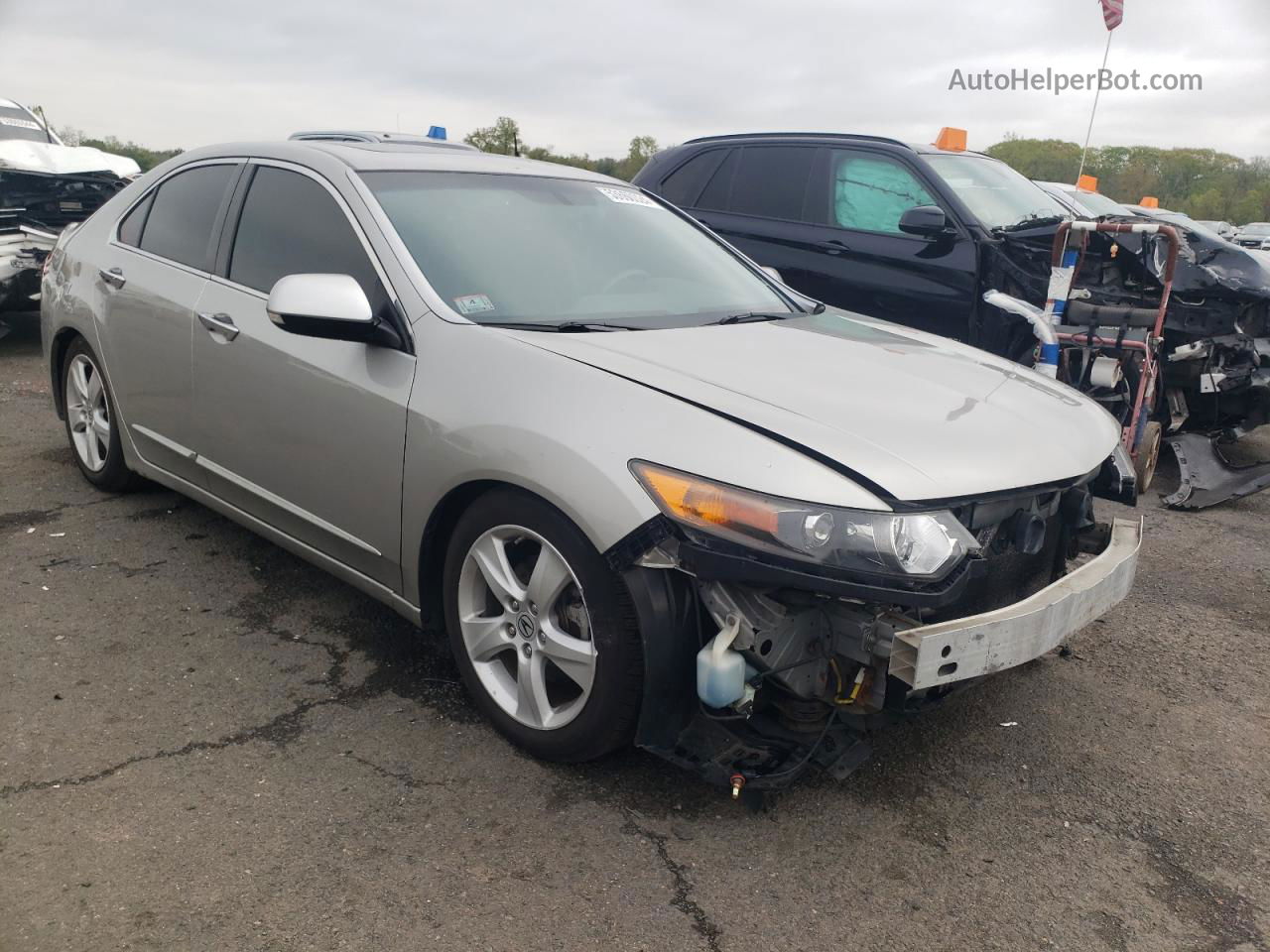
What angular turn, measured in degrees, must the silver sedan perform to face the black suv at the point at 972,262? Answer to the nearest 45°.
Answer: approximately 90° to its left

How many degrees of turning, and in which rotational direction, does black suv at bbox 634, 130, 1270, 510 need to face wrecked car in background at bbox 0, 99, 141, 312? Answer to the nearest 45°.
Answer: approximately 135° to its right

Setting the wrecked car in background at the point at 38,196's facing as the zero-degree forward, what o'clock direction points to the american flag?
The american flag is roughly at 11 o'clock from the wrecked car in background.

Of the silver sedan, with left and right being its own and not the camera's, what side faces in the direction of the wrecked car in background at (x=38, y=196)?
back

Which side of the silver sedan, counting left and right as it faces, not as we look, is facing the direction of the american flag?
left

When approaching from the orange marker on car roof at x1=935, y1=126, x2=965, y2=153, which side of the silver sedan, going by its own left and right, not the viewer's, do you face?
left

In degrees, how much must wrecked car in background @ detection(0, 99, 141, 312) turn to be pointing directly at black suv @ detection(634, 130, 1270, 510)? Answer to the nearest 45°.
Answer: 0° — it already faces it

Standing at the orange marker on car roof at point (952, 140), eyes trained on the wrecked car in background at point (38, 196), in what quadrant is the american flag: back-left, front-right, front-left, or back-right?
back-right
